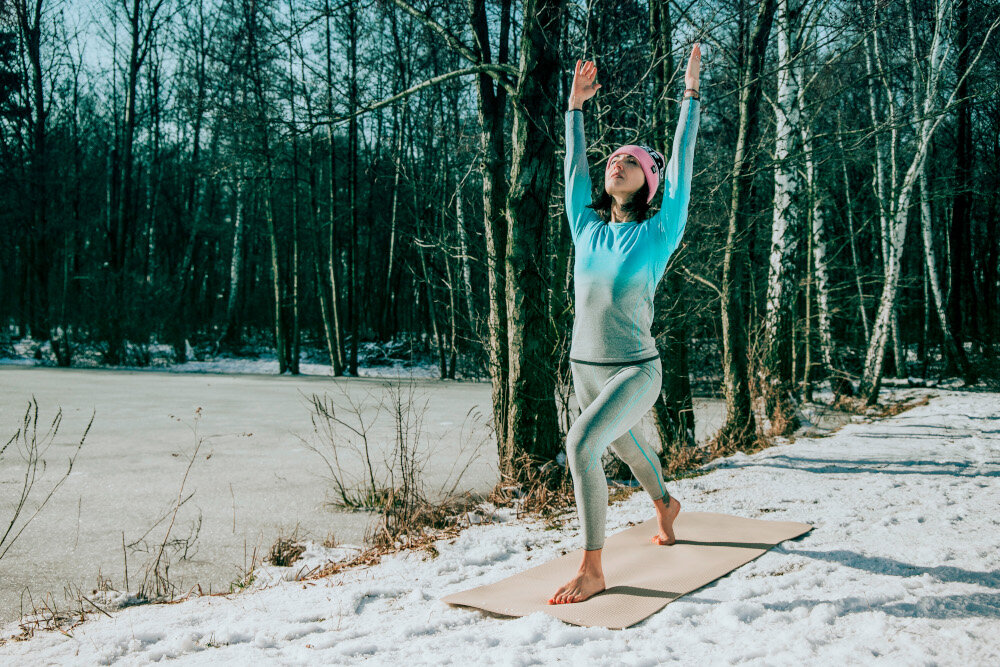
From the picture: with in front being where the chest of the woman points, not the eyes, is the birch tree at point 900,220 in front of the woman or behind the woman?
behind

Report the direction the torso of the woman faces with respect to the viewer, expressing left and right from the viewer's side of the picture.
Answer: facing the viewer and to the left of the viewer

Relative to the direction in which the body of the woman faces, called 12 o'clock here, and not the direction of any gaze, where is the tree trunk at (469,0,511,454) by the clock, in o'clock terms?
The tree trunk is roughly at 4 o'clock from the woman.

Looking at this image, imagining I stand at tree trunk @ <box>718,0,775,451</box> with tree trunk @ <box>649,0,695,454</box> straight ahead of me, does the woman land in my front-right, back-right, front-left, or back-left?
front-left

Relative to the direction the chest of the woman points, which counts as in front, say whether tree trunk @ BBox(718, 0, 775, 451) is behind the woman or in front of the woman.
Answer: behind

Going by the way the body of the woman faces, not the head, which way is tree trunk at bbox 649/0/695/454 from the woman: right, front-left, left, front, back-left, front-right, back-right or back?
back-right

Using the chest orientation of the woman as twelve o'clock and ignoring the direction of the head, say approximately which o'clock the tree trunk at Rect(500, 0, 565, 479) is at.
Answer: The tree trunk is roughly at 4 o'clock from the woman.

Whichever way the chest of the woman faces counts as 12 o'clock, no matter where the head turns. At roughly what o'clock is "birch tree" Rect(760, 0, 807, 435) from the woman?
The birch tree is roughly at 5 o'clock from the woman.
